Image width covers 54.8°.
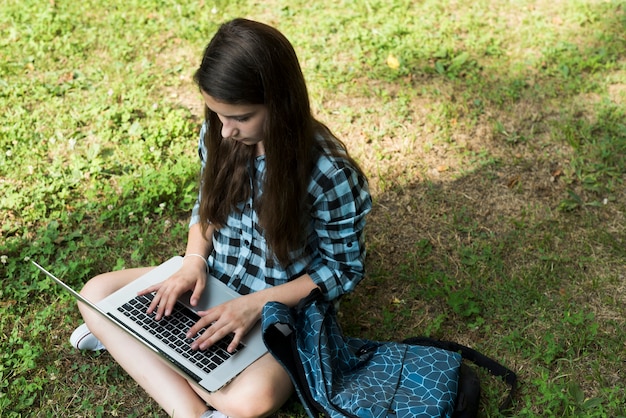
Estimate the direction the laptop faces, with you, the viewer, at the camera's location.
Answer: facing away from the viewer and to the right of the viewer

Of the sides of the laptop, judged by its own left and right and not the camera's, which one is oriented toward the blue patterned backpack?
right
